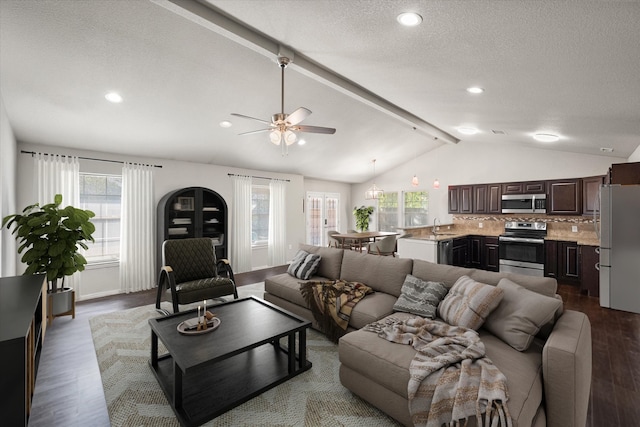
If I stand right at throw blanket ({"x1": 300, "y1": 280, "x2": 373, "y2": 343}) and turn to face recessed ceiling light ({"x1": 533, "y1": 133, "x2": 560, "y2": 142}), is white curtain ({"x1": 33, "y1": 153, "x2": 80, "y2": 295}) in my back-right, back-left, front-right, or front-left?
back-left

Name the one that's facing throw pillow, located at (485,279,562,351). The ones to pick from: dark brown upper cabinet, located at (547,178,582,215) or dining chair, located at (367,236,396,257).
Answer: the dark brown upper cabinet

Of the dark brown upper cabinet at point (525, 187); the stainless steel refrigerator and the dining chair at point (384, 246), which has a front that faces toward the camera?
the dark brown upper cabinet

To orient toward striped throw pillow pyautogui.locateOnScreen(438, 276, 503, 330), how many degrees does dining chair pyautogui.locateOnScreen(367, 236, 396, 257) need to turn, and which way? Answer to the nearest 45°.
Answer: approximately 135° to its left

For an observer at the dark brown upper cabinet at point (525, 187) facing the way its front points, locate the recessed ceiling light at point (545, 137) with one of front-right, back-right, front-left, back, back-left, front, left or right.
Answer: front

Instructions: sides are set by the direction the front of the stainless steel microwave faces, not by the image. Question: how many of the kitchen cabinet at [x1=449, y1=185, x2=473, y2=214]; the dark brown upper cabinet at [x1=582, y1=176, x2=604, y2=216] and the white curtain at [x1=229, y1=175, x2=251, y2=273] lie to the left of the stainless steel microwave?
1

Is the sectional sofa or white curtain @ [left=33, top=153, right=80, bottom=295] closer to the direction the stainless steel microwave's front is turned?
the sectional sofa

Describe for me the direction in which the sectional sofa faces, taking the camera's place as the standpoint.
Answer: facing the viewer and to the left of the viewer

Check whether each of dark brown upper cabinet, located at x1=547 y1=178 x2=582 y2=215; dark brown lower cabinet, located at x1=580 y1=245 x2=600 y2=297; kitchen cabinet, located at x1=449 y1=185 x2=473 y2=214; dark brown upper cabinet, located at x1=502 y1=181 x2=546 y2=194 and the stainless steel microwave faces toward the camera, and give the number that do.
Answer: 5

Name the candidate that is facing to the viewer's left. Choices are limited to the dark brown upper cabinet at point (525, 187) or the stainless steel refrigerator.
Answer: the stainless steel refrigerator

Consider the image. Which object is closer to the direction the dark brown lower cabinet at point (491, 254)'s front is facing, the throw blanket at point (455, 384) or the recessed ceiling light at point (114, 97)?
the throw blanket

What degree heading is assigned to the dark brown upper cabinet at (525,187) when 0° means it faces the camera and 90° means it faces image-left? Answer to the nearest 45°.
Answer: approximately 0°

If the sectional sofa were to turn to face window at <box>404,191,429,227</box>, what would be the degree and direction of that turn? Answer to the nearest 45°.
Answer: approximately 135° to its right

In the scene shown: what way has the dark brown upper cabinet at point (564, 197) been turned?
toward the camera

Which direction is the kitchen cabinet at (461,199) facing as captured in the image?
toward the camera

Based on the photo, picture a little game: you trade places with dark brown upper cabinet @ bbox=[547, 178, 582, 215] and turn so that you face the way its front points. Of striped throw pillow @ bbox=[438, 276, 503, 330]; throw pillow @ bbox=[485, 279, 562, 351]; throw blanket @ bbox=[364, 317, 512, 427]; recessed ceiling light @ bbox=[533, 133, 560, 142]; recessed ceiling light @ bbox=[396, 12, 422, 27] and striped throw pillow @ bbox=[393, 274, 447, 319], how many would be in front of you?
6

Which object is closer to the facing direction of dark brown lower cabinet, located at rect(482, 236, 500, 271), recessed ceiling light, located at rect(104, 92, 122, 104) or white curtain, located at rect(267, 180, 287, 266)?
the recessed ceiling light

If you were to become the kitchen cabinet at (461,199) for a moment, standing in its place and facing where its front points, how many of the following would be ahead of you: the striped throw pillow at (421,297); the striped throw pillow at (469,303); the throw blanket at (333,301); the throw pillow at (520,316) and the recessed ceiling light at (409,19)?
5
